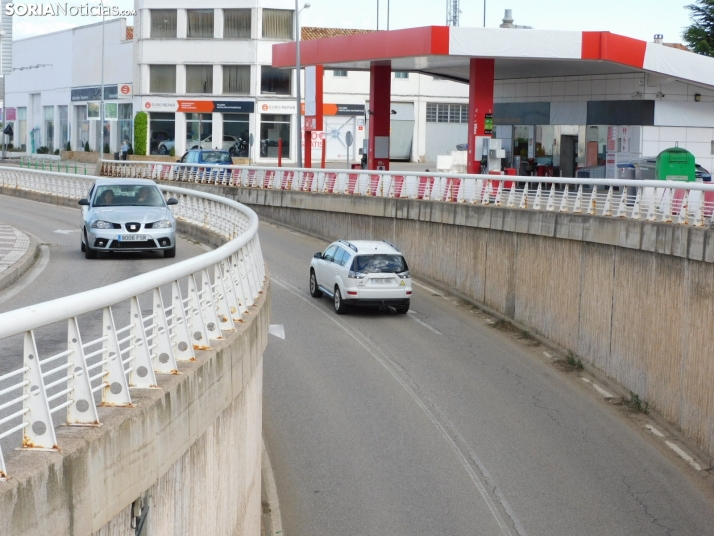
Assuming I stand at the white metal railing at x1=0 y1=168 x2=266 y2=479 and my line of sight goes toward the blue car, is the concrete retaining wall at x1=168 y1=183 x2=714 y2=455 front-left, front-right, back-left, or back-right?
front-right

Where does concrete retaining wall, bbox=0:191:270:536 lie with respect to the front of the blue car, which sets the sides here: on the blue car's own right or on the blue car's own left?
on the blue car's own left

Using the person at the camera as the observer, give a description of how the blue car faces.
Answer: facing away from the viewer and to the left of the viewer

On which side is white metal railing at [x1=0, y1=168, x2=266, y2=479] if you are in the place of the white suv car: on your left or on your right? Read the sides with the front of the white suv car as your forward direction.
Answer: on your left

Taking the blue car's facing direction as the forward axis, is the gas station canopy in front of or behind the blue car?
behind

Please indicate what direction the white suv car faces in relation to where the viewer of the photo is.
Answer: facing away from the viewer and to the left of the viewer

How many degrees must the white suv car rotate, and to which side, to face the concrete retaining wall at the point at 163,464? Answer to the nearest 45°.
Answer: approximately 135° to its left

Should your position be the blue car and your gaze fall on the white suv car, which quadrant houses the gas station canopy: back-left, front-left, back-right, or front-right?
front-left

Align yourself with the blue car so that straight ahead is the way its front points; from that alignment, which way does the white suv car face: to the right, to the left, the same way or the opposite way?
the same way
